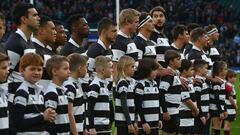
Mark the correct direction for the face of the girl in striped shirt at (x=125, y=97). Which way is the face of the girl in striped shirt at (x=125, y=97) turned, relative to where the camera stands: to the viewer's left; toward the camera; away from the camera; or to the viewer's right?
to the viewer's right

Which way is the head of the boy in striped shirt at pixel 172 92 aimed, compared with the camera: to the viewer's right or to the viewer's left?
to the viewer's right

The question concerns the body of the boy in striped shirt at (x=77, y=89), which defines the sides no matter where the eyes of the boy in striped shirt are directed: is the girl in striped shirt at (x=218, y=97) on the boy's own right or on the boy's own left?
on the boy's own left

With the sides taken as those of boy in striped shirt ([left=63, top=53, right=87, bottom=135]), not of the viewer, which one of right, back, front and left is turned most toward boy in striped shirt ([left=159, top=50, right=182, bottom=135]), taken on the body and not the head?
left

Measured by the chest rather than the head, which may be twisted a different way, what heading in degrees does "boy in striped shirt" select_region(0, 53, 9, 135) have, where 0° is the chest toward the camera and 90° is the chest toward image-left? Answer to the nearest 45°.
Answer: approximately 315°

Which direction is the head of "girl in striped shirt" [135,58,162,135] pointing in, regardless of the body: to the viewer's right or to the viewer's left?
to the viewer's right

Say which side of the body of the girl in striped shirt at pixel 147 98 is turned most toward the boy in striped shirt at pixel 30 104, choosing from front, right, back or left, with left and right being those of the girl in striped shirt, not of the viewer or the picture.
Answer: right

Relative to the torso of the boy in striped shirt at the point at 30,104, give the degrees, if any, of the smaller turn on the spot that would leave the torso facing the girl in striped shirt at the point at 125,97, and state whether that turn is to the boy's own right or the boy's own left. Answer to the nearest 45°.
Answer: approximately 90° to the boy's own left
